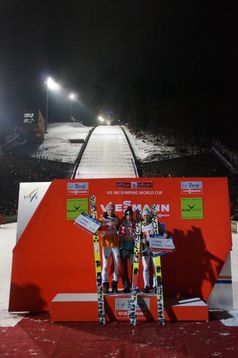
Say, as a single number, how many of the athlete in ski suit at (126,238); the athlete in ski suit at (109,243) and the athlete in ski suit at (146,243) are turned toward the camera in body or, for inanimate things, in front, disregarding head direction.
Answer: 3

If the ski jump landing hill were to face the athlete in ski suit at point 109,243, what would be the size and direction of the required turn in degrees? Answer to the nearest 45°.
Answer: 0° — it already faces them

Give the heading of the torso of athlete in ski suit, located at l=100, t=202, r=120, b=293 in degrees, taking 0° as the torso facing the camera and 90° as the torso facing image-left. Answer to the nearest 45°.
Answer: approximately 0°

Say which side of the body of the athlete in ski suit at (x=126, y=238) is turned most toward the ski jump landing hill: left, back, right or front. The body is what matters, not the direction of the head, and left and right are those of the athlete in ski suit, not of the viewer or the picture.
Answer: back

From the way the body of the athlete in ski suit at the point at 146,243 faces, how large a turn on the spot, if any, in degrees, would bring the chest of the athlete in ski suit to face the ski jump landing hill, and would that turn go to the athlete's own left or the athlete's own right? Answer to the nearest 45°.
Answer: approximately 180°

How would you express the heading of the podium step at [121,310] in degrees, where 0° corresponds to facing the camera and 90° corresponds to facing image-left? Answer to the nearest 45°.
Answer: approximately 0°

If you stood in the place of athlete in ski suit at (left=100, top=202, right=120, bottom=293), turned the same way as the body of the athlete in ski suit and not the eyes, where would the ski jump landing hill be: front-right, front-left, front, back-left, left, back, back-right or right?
back
